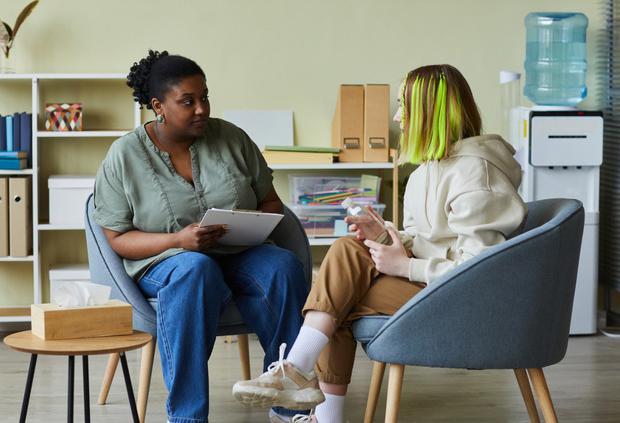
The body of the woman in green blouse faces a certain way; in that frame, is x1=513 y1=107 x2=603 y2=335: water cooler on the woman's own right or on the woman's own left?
on the woman's own left

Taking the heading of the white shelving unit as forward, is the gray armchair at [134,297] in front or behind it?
in front

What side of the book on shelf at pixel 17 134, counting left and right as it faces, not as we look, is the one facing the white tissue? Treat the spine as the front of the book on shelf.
front

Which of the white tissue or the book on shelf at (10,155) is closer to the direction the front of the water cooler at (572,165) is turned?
the white tissue

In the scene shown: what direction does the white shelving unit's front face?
toward the camera

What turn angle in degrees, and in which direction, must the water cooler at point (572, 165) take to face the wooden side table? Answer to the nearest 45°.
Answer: approximately 45° to its right

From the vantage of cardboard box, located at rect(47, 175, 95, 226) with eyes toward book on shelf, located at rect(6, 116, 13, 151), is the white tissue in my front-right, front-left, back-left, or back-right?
back-left

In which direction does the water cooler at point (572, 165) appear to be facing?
toward the camera

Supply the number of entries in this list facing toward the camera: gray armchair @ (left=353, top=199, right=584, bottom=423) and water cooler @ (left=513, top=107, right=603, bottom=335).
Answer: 1

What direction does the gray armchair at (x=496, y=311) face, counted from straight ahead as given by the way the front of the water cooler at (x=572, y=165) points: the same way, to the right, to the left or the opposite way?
to the right

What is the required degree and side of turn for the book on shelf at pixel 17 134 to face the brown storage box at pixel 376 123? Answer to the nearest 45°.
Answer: approximately 90° to its left

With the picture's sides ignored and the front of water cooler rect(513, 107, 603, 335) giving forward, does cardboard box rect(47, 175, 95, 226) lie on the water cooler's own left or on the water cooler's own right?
on the water cooler's own right

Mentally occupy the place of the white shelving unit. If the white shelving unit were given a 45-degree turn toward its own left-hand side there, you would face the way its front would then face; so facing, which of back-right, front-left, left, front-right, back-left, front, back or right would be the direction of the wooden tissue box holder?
front-right

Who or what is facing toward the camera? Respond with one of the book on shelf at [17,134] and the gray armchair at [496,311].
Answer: the book on shelf

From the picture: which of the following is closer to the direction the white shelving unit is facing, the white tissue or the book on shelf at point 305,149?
the white tissue

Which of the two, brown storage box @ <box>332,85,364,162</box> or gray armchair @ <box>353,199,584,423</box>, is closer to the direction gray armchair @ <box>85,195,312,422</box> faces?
the gray armchair
